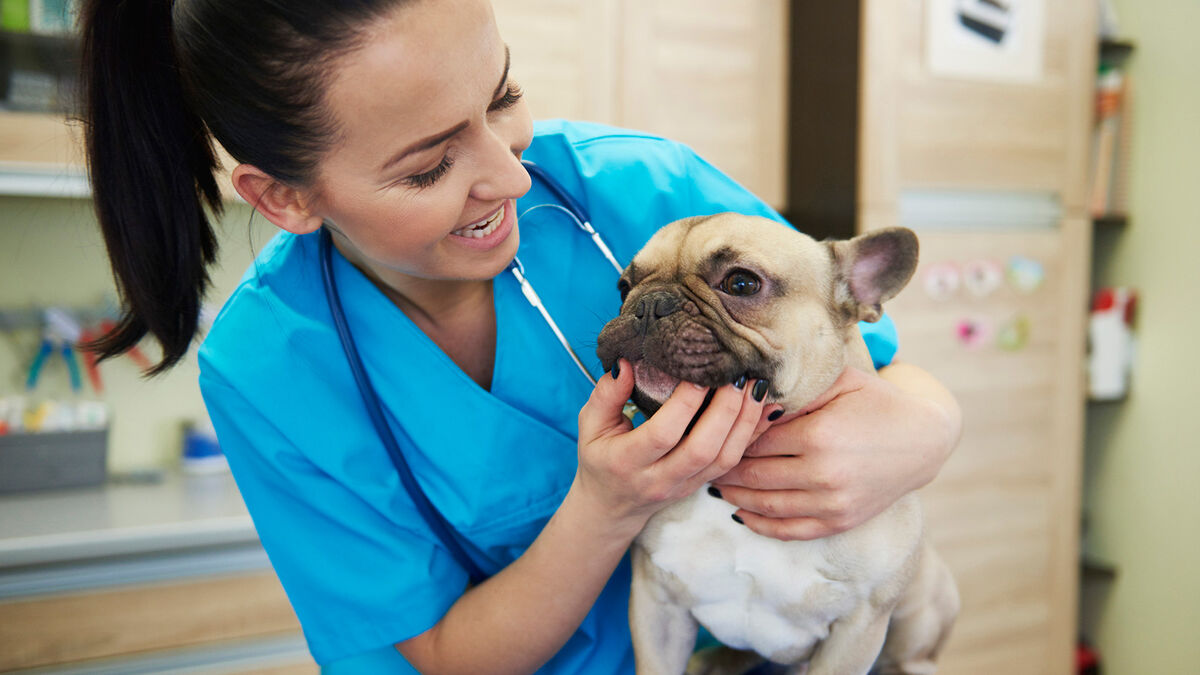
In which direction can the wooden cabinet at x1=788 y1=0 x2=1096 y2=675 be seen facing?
toward the camera

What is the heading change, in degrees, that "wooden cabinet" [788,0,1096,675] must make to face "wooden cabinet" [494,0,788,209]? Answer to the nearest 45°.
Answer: approximately 90° to its right

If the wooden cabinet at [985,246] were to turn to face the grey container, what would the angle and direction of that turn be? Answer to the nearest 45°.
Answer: approximately 45° to its right

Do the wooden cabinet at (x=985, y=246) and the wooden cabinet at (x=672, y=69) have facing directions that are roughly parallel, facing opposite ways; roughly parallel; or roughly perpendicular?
roughly parallel

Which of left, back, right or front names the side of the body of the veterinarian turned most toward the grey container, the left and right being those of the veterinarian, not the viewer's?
back

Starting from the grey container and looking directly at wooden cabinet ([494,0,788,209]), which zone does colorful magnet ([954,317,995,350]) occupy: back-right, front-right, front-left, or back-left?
front-right

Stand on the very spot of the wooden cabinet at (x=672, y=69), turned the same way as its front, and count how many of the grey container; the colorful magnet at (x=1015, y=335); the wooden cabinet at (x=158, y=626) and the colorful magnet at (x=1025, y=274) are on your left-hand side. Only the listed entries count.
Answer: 2

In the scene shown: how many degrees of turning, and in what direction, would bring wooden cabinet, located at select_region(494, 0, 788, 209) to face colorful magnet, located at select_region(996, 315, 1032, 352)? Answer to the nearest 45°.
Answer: approximately 90° to its left

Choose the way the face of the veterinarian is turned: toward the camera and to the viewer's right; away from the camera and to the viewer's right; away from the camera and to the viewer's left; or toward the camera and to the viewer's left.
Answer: toward the camera and to the viewer's right

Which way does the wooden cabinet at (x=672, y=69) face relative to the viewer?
toward the camera

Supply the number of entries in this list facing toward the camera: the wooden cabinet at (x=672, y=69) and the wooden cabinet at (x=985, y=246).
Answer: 2

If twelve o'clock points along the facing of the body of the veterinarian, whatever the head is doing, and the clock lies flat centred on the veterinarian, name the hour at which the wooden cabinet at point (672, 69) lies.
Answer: The wooden cabinet is roughly at 8 o'clock from the veterinarian.

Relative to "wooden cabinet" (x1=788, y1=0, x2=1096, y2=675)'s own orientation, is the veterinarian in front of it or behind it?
in front

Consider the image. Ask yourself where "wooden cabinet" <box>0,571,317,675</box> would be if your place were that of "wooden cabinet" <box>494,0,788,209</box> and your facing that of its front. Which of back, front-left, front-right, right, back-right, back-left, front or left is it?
front-right

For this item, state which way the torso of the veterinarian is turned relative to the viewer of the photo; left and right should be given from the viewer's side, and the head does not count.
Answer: facing the viewer and to the right of the viewer

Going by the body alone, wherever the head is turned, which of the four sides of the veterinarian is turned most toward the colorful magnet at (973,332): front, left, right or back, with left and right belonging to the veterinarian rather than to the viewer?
left

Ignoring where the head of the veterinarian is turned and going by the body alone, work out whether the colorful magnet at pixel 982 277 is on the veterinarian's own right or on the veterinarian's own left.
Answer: on the veterinarian's own left
